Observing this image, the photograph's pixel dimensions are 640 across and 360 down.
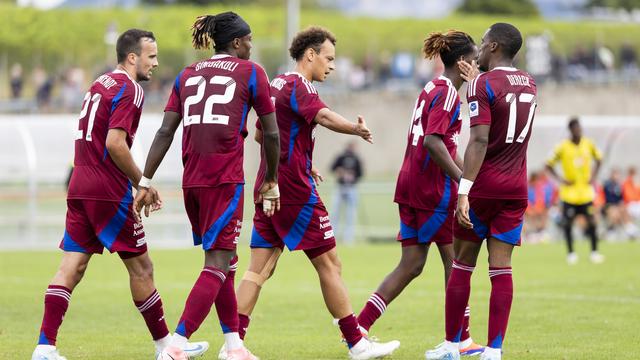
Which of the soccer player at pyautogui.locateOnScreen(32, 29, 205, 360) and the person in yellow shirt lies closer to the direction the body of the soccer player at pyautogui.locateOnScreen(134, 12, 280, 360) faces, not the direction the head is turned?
the person in yellow shirt

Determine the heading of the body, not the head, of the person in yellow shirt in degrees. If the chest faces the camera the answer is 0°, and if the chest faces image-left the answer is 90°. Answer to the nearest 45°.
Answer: approximately 0°

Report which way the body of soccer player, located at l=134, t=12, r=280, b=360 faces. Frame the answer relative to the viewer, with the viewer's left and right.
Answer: facing away from the viewer and to the right of the viewer

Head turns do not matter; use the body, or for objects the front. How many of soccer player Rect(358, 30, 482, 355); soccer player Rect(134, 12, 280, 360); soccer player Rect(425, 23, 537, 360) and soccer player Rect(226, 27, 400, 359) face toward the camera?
0

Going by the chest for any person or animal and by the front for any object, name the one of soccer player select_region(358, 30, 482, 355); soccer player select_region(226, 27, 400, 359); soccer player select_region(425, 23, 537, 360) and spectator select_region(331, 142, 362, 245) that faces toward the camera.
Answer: the spectator

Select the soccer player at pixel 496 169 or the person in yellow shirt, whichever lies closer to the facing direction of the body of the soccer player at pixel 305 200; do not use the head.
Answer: the soccer player

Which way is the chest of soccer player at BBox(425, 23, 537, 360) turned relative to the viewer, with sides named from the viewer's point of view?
facing away from the viewer and to the left of the viewer

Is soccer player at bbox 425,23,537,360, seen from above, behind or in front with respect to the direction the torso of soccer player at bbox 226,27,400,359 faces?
in front

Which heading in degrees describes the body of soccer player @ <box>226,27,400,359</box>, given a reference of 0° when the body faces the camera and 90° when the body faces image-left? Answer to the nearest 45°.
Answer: approximately 270°

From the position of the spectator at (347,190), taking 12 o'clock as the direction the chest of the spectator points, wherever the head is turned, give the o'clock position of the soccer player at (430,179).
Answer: The soccer player is roughly at 12 o'clock from the spectator.

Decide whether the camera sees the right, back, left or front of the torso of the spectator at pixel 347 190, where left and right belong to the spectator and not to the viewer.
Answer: front

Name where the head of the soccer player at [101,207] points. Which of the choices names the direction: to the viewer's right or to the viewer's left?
to the viewer's right
